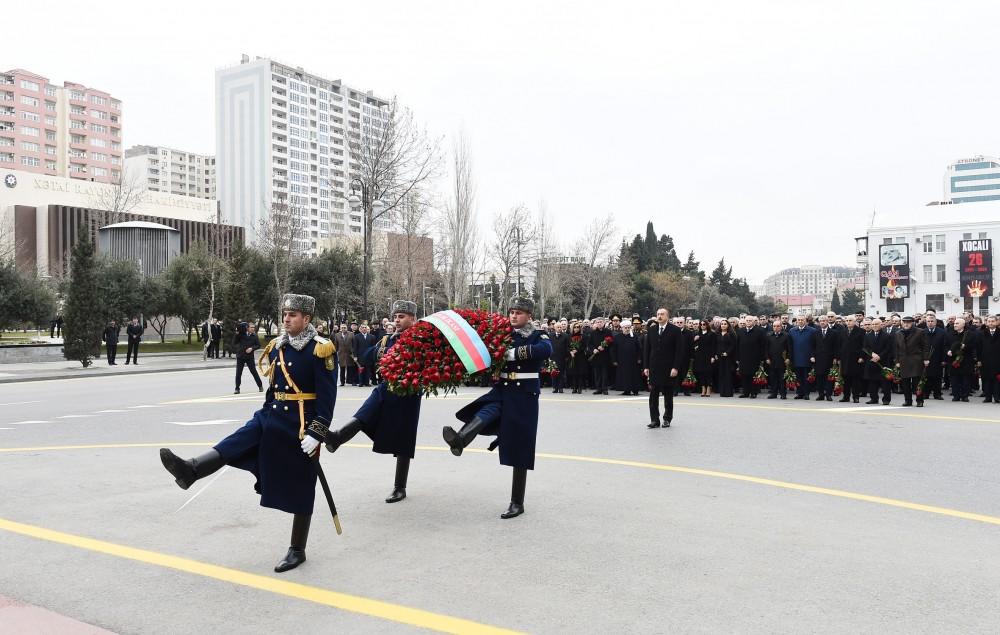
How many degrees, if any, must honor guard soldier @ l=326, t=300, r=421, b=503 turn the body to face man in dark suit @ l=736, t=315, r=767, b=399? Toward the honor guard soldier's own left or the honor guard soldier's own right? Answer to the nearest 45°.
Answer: approximately 180°

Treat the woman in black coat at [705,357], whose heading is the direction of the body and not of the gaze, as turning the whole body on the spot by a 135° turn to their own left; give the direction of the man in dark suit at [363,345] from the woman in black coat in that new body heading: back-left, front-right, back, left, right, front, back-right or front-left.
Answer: back-left

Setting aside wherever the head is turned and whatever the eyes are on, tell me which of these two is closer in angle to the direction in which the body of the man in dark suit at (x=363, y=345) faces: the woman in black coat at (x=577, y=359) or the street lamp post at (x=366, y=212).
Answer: the woman in black coat

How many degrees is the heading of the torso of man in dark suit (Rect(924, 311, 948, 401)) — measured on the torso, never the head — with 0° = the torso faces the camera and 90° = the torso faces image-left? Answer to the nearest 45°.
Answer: approximately 45°

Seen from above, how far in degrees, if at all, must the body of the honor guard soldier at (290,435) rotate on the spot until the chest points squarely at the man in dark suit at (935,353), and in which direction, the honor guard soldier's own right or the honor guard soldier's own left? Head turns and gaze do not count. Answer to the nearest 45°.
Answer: approximately 180°

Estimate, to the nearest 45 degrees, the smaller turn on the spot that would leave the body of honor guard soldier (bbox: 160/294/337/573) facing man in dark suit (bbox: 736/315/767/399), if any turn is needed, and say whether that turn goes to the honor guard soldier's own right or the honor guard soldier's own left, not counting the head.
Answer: approximately 180°

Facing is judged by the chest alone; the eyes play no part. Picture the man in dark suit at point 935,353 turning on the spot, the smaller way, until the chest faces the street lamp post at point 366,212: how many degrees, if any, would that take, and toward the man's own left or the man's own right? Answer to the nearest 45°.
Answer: approximately 45° to the man's own right

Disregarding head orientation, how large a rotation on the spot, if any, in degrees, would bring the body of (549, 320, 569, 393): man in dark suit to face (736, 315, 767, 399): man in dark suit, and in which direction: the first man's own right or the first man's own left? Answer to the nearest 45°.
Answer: approximately 90° to the first man's own left

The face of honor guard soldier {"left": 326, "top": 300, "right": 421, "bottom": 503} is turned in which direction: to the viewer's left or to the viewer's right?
to the viewer's left

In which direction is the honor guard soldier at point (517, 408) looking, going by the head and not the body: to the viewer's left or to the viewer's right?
to the viewer's left

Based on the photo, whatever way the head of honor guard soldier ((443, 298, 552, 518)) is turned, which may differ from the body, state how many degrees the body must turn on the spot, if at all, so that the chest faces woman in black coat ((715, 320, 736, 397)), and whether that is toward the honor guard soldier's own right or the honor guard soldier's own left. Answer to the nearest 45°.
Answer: approximately 180°

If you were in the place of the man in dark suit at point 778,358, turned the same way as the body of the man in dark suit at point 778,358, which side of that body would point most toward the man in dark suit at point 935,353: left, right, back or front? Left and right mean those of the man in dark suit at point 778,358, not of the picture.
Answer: left

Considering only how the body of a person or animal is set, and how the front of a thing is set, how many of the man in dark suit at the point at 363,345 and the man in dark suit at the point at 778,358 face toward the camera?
2

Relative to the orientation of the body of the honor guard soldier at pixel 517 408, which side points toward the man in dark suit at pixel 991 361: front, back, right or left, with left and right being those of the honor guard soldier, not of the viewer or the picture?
back

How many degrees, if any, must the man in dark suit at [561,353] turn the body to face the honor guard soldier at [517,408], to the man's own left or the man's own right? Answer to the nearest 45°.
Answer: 0° — they already face them
